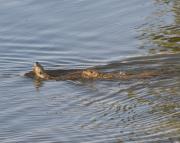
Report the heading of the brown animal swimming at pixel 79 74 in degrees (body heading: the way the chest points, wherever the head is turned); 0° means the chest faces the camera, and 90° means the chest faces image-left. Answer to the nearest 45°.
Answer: approximately 90°
